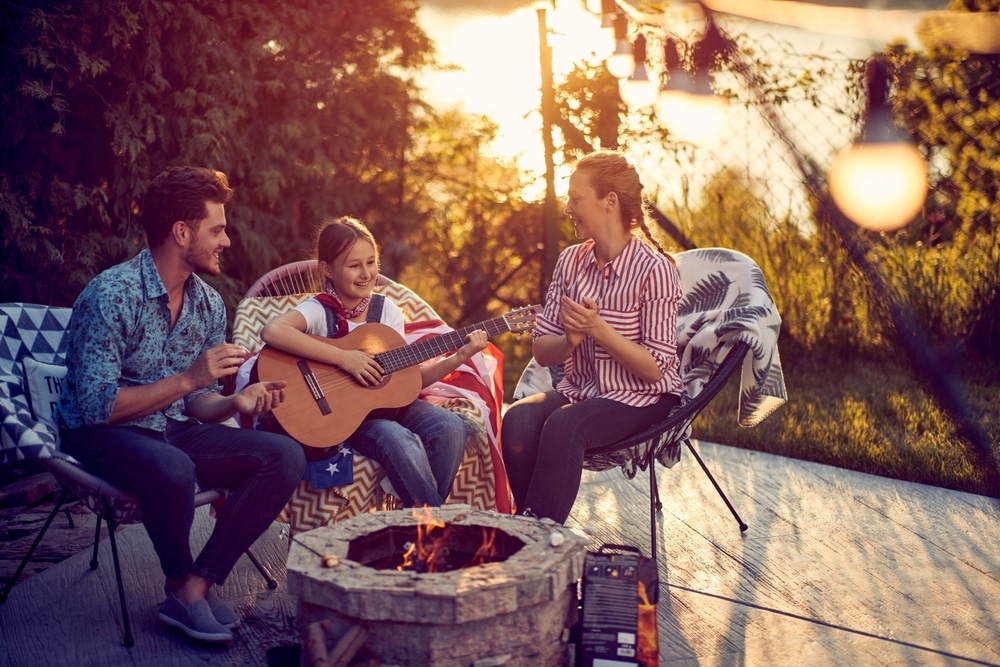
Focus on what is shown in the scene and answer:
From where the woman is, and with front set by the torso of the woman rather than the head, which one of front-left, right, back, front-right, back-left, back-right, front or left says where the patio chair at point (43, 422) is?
front-right

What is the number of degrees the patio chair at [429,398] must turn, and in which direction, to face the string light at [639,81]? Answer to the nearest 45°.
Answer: approximately 135° to its left

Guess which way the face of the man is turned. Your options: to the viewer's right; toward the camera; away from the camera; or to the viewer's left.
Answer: to the viewer's right

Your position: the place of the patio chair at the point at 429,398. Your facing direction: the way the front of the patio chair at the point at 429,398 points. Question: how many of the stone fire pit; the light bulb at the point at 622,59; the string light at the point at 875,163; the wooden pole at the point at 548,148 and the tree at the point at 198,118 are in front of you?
1

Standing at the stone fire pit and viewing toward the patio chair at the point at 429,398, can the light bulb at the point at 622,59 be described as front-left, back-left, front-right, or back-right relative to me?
front-right

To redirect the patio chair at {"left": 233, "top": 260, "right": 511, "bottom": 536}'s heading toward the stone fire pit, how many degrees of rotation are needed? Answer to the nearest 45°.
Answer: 0° — it already faces it

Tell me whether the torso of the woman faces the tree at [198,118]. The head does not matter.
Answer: no

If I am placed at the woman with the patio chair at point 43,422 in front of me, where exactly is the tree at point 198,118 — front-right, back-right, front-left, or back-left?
front-right

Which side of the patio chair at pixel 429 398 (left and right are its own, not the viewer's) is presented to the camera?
front

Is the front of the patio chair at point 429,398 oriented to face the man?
no

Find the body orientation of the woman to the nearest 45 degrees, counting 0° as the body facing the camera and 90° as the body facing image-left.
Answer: approximately 45°

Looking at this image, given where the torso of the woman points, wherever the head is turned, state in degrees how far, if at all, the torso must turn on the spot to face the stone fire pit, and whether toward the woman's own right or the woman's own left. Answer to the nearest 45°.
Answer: approximately 45° to the woman's own left

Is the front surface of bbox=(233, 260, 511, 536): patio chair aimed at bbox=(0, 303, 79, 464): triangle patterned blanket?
no

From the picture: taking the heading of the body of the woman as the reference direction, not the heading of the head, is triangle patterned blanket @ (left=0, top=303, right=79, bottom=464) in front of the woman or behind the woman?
in front

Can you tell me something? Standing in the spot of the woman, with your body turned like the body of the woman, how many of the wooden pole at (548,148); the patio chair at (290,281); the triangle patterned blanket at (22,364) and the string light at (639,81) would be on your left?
0
